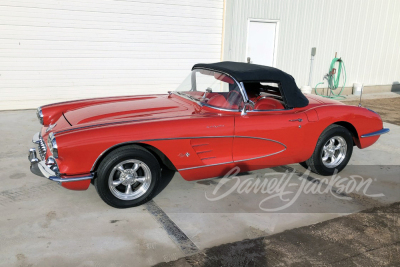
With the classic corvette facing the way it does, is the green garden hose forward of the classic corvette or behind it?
behind

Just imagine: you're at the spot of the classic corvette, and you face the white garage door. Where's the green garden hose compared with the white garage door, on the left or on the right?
right

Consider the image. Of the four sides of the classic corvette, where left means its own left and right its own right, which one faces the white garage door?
right

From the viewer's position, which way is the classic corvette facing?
facing the viewer and to the left of the viewer
